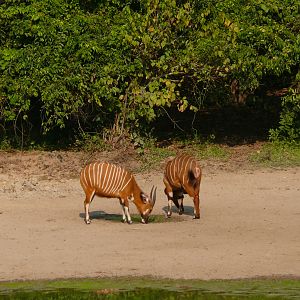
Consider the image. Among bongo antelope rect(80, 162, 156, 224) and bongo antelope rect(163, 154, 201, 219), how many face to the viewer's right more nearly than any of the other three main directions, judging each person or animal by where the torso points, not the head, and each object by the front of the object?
1

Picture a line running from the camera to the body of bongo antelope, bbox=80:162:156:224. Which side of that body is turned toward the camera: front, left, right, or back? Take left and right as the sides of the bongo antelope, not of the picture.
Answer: right
